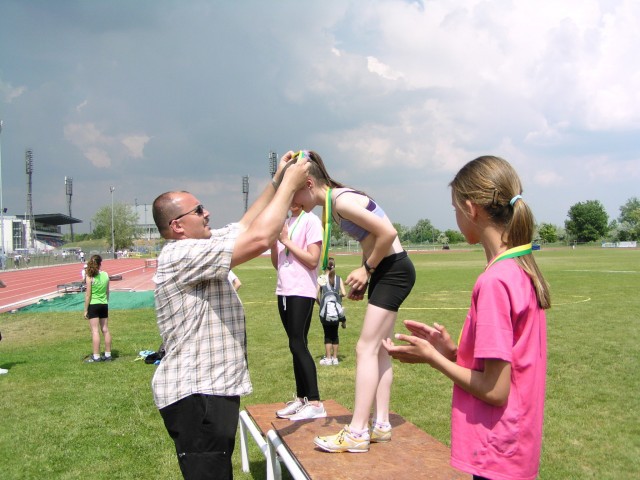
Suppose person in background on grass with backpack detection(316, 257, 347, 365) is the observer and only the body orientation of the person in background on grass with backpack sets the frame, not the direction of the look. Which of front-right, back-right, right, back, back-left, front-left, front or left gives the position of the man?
back

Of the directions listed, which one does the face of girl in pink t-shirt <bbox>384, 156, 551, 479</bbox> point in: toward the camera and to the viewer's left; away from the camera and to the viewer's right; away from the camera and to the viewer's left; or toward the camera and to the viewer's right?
away from the camera and to the viewer's left

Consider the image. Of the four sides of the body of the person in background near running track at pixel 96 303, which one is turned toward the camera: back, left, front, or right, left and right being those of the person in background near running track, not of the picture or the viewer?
back

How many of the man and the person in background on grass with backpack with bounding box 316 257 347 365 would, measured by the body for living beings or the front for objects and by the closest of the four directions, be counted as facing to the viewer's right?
1

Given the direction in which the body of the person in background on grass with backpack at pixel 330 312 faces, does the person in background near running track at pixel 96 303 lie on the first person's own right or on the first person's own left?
on the first person's own left

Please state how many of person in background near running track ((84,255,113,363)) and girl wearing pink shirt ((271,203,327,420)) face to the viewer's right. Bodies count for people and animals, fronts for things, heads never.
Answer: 0

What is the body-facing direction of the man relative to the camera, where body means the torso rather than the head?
to the viewer's right

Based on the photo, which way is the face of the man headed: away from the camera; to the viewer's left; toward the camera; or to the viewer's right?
to the viewer's right

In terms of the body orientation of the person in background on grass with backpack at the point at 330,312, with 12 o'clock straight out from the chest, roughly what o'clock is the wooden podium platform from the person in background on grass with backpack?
The wooden podium platform is roughly at 6 o'clock from the person in background on grass with backpack.

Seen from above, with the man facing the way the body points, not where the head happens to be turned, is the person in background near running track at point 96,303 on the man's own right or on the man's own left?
on the man's own left

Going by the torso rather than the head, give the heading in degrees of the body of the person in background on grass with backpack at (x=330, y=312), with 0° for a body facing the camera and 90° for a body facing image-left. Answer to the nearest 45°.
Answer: approximately 180°
